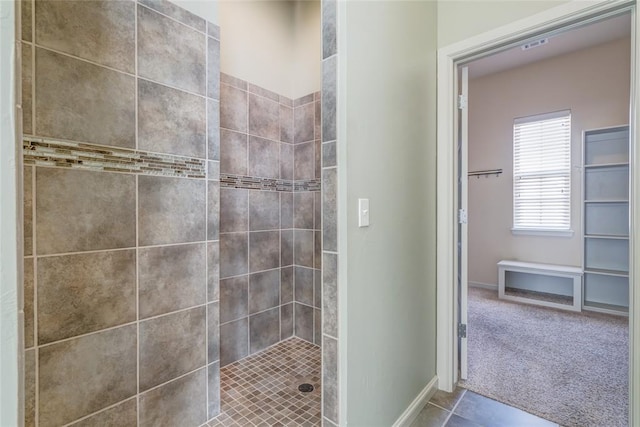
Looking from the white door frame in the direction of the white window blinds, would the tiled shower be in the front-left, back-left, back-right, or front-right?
back-left

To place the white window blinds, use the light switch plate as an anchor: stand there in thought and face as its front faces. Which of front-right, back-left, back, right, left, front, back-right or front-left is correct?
left

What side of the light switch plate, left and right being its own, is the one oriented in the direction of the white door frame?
left

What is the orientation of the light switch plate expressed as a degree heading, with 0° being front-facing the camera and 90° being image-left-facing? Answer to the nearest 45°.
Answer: approximately 315°

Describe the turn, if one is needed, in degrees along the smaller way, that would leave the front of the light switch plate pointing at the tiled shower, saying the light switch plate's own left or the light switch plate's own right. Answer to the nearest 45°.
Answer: approximately 135° to the light switch plate's own right

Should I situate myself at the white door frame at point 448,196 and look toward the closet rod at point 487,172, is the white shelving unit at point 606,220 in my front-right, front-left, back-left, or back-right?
front-right

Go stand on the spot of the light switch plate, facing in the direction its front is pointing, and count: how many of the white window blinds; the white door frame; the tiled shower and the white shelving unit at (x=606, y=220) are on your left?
3

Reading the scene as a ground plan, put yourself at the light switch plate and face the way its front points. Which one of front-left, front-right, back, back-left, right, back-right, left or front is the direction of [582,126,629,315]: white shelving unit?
left

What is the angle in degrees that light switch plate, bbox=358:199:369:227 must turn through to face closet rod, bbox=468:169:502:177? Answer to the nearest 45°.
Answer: approximately 90° to its left
